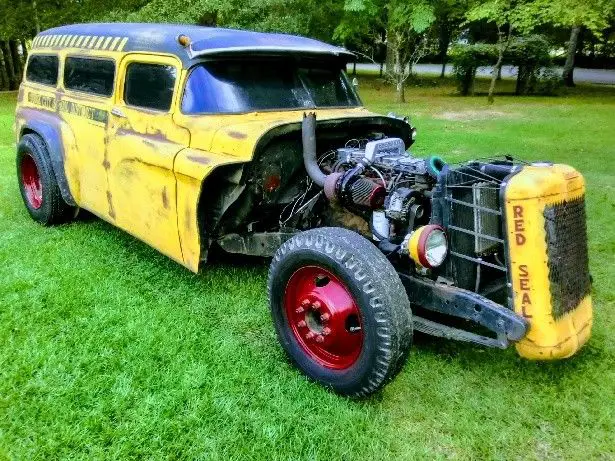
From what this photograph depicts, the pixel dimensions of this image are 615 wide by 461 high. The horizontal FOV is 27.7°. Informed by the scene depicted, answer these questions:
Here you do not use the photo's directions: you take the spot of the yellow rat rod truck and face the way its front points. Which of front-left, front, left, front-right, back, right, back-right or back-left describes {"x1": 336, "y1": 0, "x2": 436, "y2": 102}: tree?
back-left

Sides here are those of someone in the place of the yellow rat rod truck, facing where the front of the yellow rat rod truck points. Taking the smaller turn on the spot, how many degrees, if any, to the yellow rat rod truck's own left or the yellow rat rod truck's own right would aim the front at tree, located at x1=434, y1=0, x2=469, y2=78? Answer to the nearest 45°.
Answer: approximately 135° to the yellow rat rod truck's own left

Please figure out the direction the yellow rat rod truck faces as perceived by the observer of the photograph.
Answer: facing the viewer and to the right of the viewer

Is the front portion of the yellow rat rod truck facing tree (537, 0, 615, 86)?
no

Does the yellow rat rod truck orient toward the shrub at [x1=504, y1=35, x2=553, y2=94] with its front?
no
